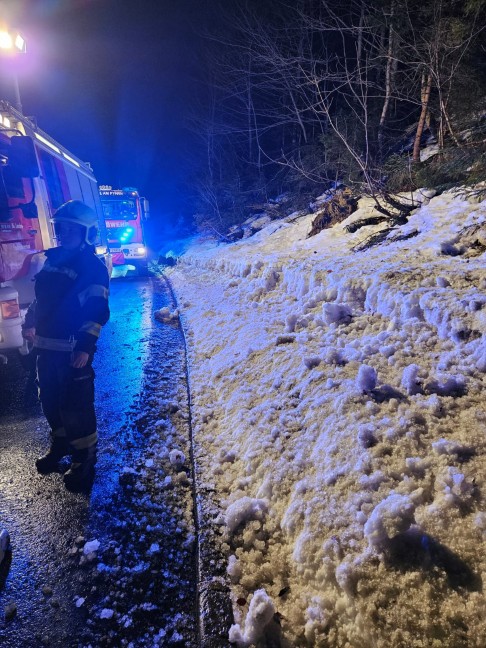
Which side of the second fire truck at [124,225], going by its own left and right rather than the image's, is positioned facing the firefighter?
front

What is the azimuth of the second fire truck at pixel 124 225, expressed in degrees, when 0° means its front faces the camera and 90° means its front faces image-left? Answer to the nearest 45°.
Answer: approximately 0°

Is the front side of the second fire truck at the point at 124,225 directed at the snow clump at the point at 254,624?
yes

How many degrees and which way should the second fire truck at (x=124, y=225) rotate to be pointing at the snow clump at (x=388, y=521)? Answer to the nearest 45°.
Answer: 0° — it already faces it
